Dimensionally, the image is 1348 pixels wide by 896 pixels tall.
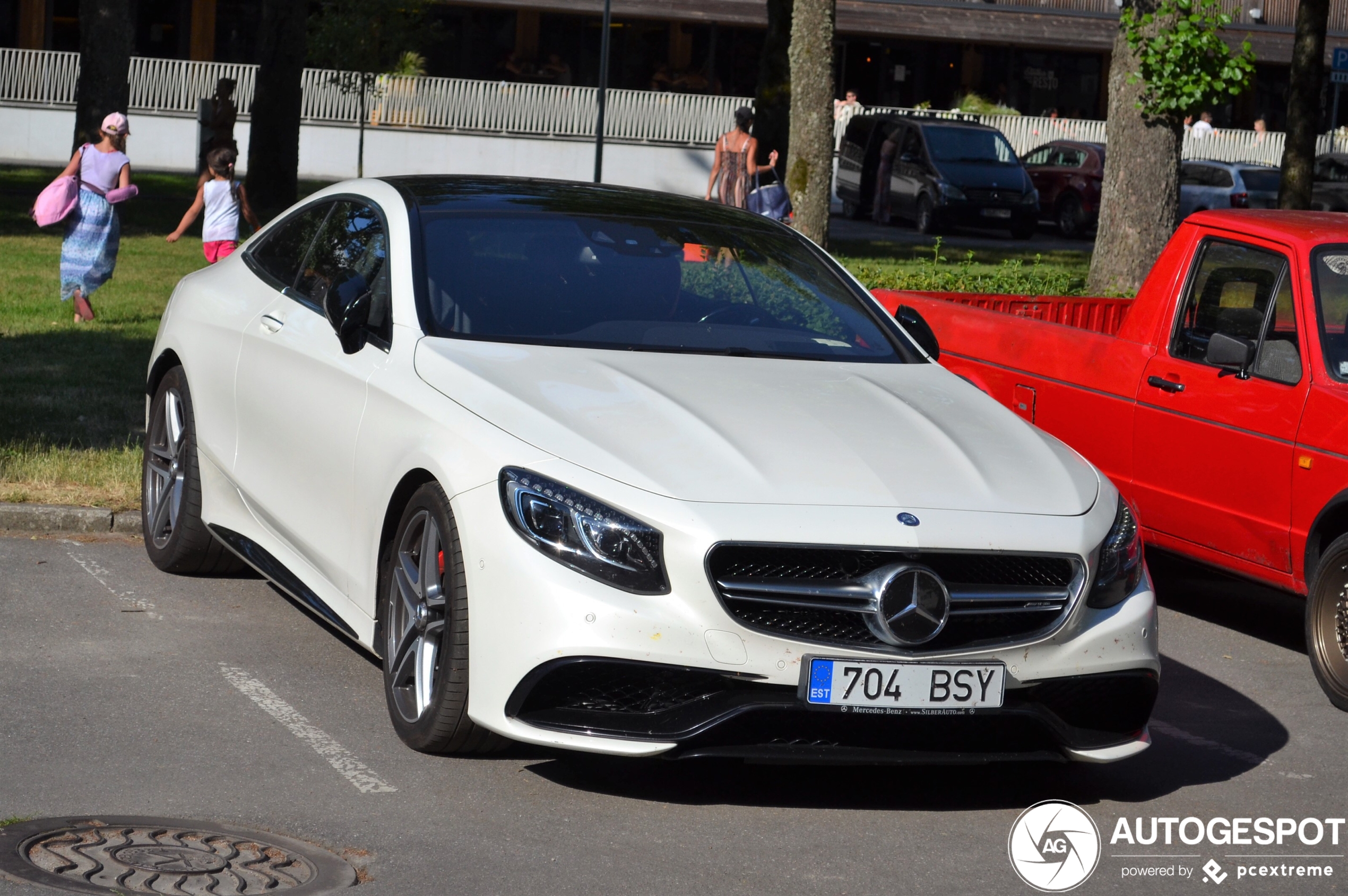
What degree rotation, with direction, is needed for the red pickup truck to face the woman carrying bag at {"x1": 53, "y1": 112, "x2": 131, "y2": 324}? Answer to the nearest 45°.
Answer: approximately 180°

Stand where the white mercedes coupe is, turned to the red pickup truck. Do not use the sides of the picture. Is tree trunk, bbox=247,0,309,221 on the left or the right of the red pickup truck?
left

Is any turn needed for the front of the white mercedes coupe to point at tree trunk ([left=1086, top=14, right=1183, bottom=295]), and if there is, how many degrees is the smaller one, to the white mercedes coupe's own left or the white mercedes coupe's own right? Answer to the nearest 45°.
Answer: approximately 135° to the white mercedes coupe's own left

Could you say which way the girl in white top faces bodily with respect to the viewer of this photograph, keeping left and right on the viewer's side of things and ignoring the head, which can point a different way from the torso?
facing away from the viewer

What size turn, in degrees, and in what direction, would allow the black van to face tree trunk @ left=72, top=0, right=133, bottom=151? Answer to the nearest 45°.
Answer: approximately 90° to its right

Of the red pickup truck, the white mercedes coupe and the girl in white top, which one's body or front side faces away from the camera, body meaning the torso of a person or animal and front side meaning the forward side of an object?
the girl in white top

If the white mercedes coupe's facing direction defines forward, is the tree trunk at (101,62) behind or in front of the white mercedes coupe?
behind

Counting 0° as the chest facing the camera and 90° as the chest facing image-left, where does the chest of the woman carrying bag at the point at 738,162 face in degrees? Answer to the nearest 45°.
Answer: approximately 225°

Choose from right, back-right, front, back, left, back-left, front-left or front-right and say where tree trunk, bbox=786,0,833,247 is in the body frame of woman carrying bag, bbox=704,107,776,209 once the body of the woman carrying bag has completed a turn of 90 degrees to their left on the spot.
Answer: back-left

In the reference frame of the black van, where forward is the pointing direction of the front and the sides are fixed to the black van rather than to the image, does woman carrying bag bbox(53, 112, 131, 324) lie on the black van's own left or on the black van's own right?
on the black van's own right

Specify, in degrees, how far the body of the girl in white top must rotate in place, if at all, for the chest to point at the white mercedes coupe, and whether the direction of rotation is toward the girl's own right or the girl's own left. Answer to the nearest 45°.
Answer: approximately 180°

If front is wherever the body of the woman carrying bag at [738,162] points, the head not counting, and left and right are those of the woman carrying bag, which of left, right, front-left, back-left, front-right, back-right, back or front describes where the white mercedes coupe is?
back-right

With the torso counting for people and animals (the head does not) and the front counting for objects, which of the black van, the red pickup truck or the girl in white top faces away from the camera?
the girl in white top
